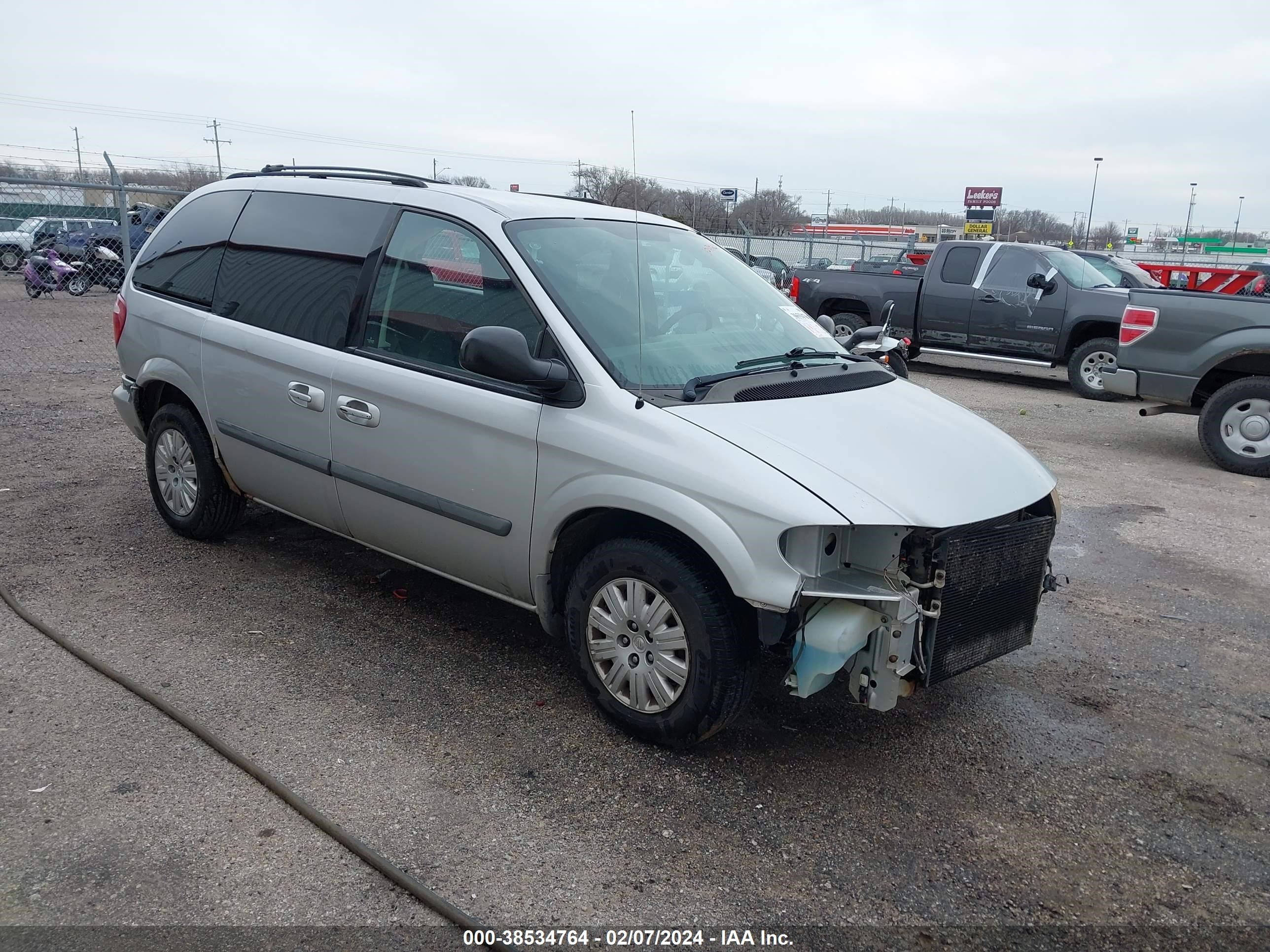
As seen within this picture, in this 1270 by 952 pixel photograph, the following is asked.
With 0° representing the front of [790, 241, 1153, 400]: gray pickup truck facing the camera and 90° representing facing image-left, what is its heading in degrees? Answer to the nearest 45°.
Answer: approximately 315°

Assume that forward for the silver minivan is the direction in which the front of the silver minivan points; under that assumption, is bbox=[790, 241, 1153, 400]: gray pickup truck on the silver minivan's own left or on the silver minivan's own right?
on the silver minivan's own left

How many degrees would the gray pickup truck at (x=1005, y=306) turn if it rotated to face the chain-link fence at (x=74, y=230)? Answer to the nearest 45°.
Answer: approximately 135° to its right

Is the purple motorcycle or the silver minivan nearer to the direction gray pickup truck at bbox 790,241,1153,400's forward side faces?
the silver minivan

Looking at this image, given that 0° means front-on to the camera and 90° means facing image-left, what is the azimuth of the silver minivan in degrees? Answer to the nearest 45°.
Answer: approximately 315°

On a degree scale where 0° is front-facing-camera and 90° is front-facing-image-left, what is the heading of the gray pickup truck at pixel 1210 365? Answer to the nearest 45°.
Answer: approximately 270°
